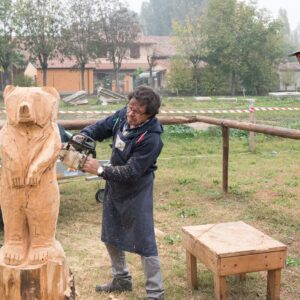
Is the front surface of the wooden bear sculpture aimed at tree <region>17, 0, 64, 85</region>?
no

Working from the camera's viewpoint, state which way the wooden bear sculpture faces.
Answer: facing the viewer

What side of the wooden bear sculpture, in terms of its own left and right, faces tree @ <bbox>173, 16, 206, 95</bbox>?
back

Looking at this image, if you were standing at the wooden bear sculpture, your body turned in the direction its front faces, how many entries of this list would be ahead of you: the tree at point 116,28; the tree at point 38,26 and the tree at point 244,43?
0

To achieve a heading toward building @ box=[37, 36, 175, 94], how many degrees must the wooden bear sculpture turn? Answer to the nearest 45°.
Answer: approximately 180°

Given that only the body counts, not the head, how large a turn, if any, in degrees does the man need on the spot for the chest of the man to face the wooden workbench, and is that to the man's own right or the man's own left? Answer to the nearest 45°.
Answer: approximately 135° to the man's own left

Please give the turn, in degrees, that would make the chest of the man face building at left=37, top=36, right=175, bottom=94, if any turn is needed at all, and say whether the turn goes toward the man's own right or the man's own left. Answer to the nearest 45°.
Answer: approximately 135° to the man's own right

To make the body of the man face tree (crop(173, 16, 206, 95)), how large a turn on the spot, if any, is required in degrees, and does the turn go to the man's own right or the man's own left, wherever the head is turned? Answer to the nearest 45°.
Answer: approximately 135° to the man's own right

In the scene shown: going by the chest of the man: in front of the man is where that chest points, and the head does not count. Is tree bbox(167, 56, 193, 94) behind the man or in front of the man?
behind

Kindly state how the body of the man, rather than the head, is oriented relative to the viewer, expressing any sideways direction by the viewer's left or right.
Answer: facing the viewer and to the left of the viewer

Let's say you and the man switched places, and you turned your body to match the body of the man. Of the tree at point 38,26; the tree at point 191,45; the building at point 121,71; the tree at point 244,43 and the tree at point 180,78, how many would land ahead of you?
0

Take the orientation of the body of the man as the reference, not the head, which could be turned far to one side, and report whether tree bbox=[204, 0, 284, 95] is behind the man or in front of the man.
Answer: behind

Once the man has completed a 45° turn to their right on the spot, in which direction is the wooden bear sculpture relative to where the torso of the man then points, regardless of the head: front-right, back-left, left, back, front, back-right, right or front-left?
front-left

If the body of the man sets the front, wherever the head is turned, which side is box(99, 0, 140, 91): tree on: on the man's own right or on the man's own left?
on the man's own right
